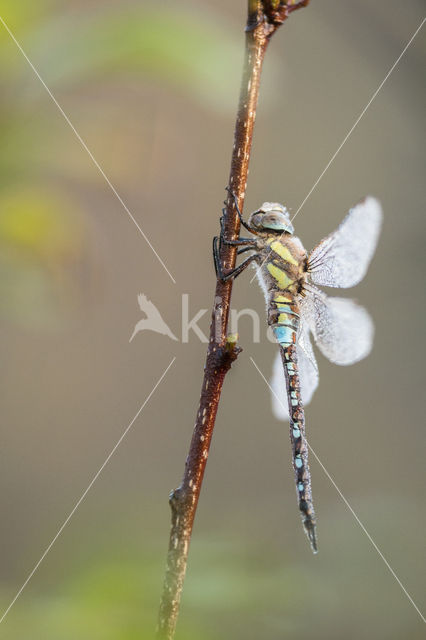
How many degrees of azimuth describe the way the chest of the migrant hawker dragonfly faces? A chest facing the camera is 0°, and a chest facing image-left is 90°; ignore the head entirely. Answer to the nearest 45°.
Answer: approximately 90°
